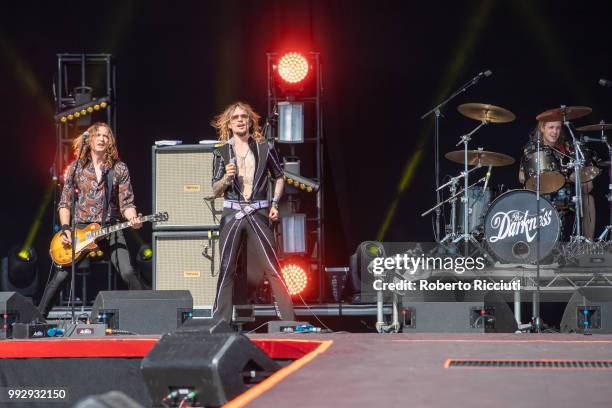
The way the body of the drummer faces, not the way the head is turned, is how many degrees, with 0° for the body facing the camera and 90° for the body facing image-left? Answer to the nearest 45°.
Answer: approximately 0°

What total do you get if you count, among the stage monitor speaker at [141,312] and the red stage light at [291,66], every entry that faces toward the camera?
1

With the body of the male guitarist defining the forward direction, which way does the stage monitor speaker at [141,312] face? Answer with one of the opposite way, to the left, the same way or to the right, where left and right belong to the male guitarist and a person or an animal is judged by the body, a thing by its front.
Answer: the opposite way

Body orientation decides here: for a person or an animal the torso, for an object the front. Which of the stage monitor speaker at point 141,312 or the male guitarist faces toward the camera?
the male guitarist

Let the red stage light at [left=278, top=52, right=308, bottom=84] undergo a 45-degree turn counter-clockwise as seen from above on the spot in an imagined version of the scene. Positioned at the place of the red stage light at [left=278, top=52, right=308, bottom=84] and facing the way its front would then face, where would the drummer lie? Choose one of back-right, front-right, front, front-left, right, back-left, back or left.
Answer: front-left

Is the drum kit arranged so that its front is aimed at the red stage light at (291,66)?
no

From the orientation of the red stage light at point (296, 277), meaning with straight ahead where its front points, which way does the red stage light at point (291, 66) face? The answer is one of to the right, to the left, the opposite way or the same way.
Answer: the same way

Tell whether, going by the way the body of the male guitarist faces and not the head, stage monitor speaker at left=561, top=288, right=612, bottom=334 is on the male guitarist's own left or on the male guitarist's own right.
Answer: on the male guitarist's own left

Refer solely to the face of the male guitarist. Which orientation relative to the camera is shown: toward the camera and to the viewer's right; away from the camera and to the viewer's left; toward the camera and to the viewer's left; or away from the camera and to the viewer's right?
toward the camera and to the viewer's right

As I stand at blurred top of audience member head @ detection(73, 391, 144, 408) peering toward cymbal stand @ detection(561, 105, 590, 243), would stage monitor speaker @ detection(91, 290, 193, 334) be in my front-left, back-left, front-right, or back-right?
front-left

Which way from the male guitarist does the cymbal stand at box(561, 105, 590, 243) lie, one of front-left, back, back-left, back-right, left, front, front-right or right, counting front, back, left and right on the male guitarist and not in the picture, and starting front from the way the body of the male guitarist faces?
left

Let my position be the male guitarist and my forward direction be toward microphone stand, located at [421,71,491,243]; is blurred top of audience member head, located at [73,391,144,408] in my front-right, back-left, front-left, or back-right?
back-right

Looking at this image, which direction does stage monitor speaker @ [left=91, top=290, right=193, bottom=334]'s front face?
away from the camera

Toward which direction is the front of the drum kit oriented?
toward the camera

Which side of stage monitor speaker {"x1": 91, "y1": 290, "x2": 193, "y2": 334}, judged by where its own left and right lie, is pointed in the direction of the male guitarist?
front

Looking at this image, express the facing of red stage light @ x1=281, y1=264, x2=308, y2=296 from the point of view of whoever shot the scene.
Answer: facing the viewer

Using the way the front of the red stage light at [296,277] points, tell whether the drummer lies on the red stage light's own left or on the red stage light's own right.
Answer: on the red stage light's own left
